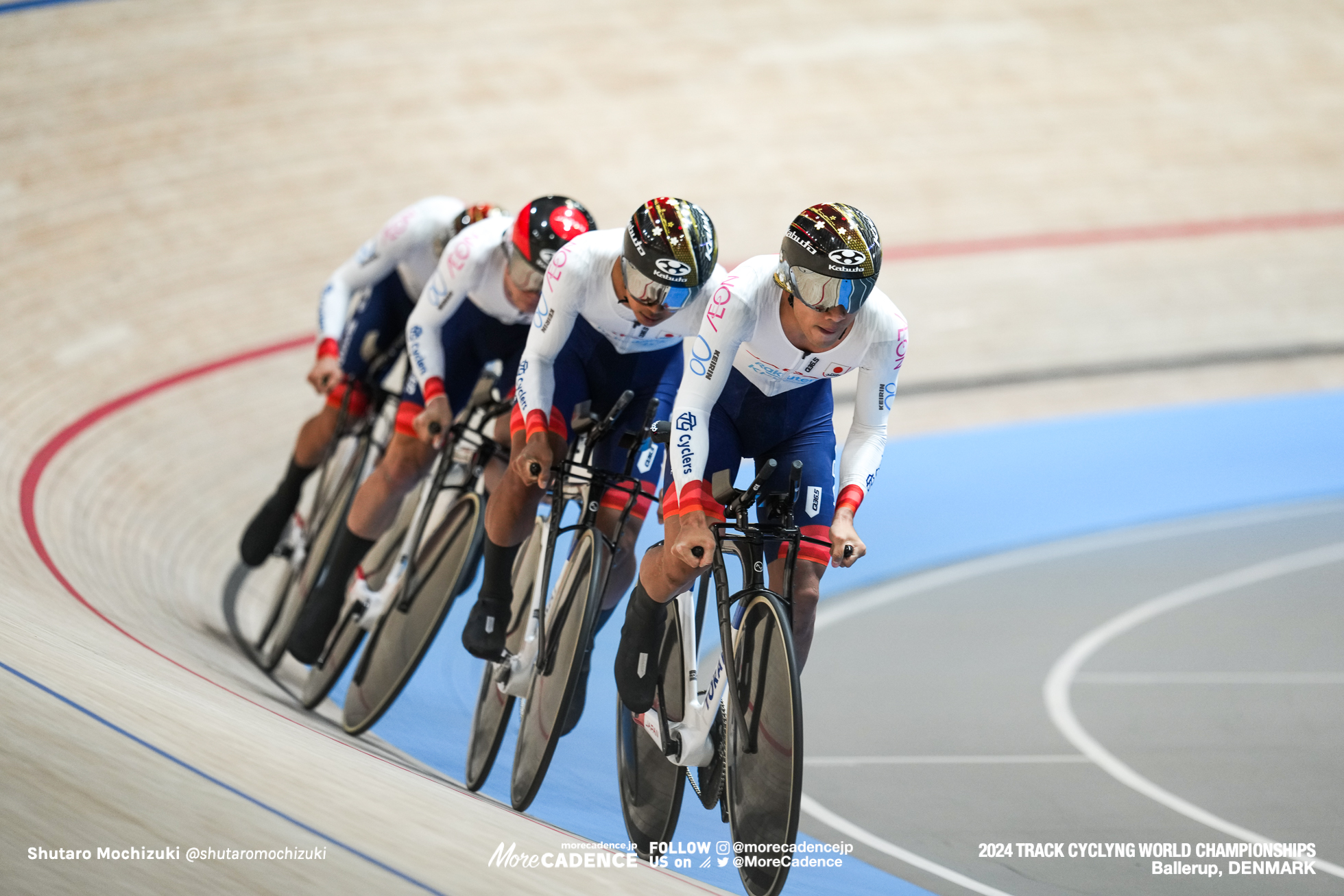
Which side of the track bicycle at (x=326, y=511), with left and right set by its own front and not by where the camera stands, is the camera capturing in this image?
front

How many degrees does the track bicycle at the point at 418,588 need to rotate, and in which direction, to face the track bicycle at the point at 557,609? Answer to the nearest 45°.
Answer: approximately 45° to its left

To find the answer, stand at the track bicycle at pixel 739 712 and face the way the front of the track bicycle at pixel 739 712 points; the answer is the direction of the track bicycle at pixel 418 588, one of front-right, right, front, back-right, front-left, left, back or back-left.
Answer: back-right

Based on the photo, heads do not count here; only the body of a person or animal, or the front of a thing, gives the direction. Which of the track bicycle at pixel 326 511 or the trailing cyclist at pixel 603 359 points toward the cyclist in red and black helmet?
the track bicycle

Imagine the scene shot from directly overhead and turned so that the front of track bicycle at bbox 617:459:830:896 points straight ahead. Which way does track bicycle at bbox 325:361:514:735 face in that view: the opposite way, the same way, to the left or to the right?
the same way

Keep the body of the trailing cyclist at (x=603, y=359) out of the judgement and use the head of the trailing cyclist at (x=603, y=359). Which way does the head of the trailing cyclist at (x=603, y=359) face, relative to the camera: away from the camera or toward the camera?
toward the camera

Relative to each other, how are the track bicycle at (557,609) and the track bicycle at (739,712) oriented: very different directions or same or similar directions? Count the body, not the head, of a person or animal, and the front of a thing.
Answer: same or similar directions

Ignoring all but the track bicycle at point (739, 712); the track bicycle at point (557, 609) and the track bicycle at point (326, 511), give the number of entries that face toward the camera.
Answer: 3

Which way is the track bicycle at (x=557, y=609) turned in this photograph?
toward the camera

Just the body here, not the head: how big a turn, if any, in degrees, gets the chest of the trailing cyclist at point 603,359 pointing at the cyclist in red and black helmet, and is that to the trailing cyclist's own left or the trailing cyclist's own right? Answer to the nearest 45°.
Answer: approximately 135° to the trailing cyclist's own right

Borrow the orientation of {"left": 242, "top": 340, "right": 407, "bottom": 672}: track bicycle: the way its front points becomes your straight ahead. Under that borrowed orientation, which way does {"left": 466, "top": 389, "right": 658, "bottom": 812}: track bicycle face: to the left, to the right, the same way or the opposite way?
the same way

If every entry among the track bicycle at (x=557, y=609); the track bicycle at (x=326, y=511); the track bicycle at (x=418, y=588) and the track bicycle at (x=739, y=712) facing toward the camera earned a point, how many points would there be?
4

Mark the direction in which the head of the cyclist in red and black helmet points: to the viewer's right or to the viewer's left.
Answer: to the viewer's right

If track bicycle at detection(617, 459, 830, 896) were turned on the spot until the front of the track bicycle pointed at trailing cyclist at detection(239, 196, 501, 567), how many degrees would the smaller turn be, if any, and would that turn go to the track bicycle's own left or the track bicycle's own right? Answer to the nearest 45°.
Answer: approximately 135° to the track bicycle's own right

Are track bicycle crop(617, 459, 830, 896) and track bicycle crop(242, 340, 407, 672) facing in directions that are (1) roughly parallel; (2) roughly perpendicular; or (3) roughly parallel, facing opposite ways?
roughly parallel

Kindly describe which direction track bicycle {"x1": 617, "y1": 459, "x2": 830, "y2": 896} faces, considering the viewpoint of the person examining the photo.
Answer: facing the viewer
